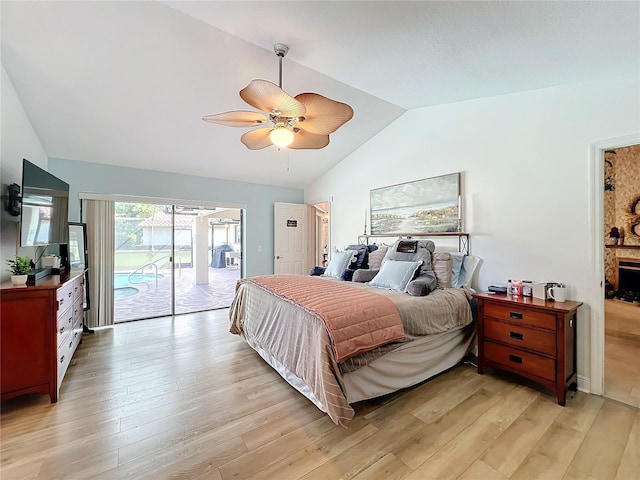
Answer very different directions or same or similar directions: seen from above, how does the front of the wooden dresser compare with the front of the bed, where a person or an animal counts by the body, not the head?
very different directions

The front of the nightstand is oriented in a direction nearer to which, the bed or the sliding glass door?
the bed

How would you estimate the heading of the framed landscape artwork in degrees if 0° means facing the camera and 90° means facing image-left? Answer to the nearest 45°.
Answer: approximately 45°

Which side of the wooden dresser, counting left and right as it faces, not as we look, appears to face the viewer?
right

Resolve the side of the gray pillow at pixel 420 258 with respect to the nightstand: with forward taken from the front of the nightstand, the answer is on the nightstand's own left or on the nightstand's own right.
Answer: on the nightstand's own right

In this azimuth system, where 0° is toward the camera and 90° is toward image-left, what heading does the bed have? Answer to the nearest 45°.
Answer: approximately 45°

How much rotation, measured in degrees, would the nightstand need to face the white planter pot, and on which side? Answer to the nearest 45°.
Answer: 0° — it already faces it

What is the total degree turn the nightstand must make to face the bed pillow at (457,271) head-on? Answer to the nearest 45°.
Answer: approximately 90° to its right
